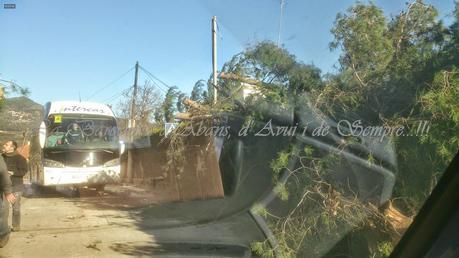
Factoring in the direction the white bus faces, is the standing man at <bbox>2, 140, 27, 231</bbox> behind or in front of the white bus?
in front

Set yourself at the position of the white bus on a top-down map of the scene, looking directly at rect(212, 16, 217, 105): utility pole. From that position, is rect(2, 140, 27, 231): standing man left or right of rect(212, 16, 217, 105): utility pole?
right

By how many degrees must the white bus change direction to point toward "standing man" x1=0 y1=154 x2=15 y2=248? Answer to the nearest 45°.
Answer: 0° — it already faces them

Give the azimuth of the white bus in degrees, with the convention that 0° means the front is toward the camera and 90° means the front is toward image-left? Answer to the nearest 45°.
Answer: approximately 0°
